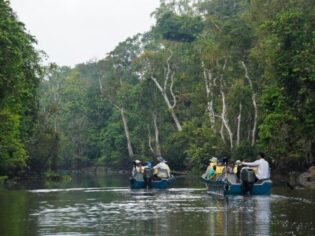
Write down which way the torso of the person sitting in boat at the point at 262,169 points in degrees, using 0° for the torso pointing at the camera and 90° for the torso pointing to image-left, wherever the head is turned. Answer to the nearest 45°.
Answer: approximately 135°
